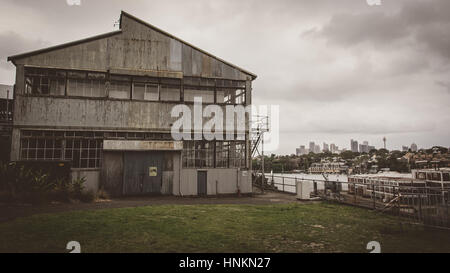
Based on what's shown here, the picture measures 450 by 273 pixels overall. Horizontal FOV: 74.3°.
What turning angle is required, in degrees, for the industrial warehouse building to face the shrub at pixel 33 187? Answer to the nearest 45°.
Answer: approximately 45° to its right

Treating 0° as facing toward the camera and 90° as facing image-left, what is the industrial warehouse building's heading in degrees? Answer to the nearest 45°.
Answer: approximately 0°
